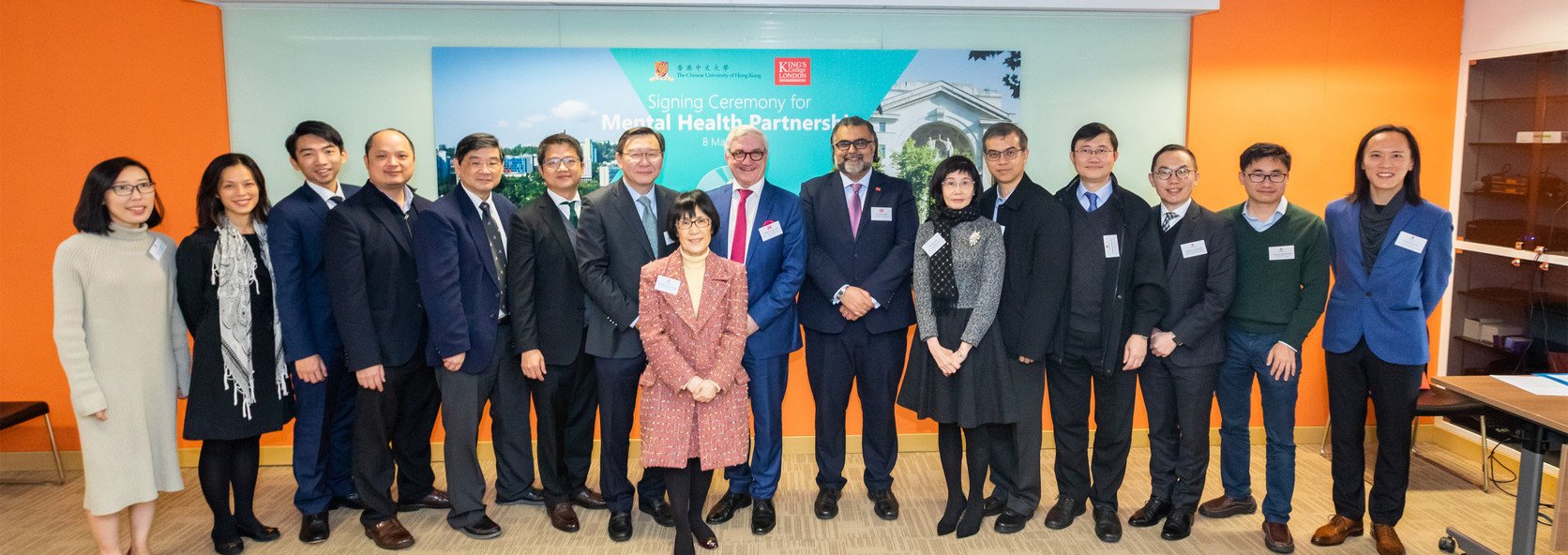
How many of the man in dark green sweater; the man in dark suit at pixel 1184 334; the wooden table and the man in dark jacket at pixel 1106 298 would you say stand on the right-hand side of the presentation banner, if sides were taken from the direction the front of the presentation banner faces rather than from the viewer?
0

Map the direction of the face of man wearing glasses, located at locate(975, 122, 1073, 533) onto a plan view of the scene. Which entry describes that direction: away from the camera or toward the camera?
toward the camera

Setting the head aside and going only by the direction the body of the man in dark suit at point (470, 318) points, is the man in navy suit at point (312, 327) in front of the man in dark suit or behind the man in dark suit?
behind

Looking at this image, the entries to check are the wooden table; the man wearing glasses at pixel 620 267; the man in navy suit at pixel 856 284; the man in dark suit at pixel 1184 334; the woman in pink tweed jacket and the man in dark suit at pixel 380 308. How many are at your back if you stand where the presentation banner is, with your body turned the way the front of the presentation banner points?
0

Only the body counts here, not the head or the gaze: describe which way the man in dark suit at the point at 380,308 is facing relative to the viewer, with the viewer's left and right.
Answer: facing the viewer and to the right of the viewer

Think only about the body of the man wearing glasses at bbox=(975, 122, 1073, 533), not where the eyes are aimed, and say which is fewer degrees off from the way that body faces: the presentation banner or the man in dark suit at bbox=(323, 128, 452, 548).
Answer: the man in dark suit

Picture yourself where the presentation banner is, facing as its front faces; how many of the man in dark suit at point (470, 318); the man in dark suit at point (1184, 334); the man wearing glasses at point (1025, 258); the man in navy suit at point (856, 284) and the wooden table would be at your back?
0

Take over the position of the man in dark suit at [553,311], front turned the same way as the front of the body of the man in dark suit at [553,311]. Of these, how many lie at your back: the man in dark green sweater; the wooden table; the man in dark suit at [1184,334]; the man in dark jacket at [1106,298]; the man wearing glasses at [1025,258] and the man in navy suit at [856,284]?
0

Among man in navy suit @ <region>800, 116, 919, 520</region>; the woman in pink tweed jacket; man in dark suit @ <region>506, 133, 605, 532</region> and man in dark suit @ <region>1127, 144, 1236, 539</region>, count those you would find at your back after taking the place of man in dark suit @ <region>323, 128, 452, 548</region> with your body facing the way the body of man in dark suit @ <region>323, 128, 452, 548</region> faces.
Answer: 0

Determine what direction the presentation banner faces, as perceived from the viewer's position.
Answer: facing the viewer

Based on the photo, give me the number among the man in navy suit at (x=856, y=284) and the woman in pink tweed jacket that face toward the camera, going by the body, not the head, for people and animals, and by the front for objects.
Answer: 2

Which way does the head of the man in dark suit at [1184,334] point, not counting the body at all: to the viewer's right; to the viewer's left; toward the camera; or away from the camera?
toward the camera

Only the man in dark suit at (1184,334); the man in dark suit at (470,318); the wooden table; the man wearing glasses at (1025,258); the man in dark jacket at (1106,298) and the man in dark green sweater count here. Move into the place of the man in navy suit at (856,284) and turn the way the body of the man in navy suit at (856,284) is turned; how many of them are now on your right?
1

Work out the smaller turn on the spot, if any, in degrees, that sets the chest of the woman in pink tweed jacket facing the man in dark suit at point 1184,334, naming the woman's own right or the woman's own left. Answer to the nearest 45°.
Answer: approximately 90° to the woman's own left

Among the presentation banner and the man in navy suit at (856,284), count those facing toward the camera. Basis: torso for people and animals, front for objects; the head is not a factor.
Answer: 2
